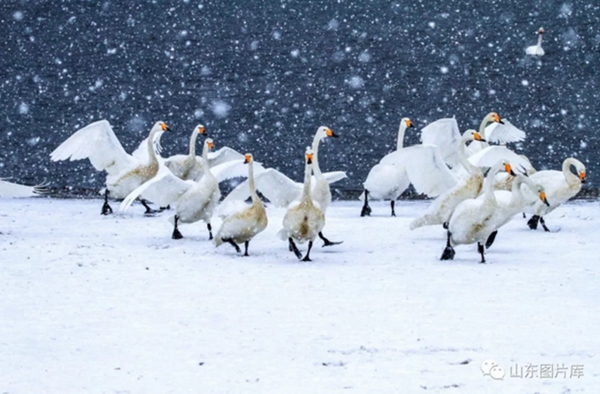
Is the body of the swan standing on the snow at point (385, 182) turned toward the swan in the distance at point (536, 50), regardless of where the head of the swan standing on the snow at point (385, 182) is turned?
no

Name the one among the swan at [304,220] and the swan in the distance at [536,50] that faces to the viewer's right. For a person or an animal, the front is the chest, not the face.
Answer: the swan in the distance

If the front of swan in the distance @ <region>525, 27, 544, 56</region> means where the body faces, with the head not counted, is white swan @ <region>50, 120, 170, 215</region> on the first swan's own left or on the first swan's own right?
on the first swan's own right

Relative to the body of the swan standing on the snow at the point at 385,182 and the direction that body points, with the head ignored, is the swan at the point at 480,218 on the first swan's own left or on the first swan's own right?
on the first swan's own right

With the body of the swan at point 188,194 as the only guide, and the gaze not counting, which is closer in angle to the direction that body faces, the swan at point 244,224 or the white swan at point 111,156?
the swan

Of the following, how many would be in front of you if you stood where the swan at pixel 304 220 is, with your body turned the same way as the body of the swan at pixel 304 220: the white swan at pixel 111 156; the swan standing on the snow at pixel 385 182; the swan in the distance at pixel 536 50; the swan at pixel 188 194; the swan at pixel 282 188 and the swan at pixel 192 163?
0

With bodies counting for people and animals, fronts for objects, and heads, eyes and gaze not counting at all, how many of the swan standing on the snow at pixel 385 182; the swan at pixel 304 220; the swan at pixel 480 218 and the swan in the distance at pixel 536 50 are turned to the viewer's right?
3

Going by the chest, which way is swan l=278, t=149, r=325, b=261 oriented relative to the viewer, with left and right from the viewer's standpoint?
facing the viewer

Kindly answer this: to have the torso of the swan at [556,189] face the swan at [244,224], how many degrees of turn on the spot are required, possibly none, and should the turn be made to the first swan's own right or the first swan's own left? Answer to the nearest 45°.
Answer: approximately 135° to the first swan's own right

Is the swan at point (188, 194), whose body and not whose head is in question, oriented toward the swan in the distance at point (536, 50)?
no

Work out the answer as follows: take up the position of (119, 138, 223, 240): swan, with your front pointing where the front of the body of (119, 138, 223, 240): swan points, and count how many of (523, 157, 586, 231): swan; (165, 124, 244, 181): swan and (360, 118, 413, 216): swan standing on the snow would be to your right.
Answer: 0

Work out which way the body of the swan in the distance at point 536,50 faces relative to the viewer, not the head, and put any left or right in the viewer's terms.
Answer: facing to the right of the viewer

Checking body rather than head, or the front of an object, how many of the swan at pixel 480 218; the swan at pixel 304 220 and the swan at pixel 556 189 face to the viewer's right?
2

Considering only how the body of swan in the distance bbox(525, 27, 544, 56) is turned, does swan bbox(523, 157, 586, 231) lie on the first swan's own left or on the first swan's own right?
on the first swan's own right

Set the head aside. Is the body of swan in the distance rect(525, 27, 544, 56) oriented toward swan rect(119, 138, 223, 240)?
no

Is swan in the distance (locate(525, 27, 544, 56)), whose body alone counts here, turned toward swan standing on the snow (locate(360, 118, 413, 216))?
no

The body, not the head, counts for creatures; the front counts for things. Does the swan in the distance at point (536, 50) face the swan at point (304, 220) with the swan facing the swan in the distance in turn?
no

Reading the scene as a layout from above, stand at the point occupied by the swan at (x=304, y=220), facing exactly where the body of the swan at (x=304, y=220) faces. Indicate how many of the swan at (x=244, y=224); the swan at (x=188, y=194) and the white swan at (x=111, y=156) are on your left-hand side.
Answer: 0

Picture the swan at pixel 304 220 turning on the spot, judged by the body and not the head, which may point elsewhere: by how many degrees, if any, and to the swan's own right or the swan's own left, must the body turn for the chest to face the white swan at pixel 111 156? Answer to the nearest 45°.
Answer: approximately 135° to the swan's own right
